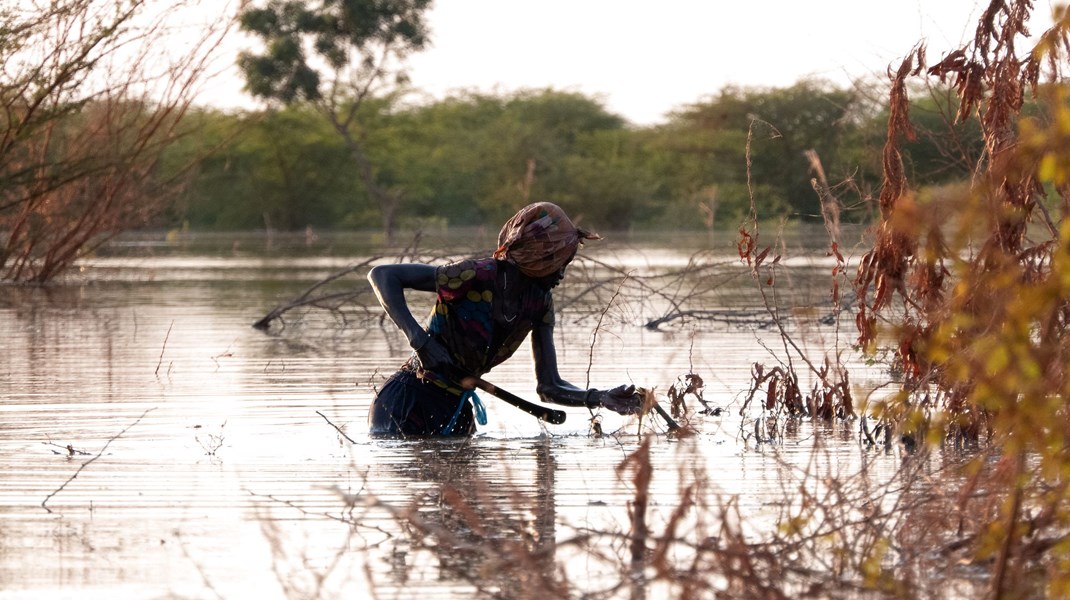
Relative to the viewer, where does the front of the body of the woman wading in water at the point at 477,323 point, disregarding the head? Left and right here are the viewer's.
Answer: facing the viewer and to the right of the viewer

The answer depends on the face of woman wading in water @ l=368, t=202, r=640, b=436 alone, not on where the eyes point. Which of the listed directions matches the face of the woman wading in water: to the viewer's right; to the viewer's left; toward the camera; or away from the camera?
to the viewer's right
